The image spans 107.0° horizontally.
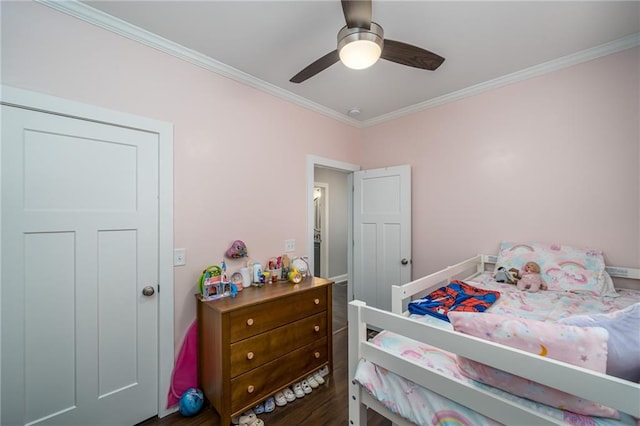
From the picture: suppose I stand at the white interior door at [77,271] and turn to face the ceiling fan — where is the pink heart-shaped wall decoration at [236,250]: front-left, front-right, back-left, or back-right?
front-left

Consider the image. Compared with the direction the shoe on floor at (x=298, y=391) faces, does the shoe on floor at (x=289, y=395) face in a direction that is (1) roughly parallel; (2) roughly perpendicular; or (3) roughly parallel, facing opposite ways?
roughly parallel

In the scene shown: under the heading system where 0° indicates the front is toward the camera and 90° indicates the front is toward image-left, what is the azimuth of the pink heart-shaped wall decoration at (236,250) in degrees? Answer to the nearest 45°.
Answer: approximately 315°

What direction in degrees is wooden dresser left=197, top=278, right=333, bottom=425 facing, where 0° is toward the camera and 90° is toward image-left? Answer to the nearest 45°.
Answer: approximately 315°

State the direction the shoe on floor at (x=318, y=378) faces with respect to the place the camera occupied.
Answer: facing the viewer and to the right of the viewer

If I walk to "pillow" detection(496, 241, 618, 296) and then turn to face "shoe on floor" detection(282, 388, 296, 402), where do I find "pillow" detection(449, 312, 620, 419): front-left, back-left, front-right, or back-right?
front-left

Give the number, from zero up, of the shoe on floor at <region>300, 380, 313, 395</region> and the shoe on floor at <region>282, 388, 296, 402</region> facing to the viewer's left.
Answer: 0

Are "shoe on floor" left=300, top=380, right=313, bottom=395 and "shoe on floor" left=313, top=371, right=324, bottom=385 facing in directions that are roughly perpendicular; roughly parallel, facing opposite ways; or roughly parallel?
roughly parallel

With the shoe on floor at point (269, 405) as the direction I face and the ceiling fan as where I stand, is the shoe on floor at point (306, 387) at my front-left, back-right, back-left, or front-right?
front-right

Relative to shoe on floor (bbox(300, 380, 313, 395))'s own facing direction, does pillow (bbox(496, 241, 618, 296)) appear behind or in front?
in front

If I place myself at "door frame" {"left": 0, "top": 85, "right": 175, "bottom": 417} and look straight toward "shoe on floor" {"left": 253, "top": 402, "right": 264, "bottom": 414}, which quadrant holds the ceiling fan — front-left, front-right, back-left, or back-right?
front-right

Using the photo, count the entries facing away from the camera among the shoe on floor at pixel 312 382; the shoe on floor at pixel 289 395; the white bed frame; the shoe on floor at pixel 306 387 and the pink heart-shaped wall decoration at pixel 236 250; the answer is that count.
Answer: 0
